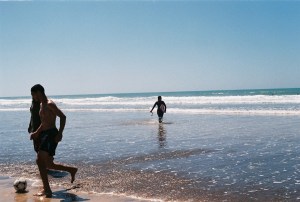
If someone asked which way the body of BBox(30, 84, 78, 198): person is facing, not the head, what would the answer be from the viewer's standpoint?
to the viewer's left
